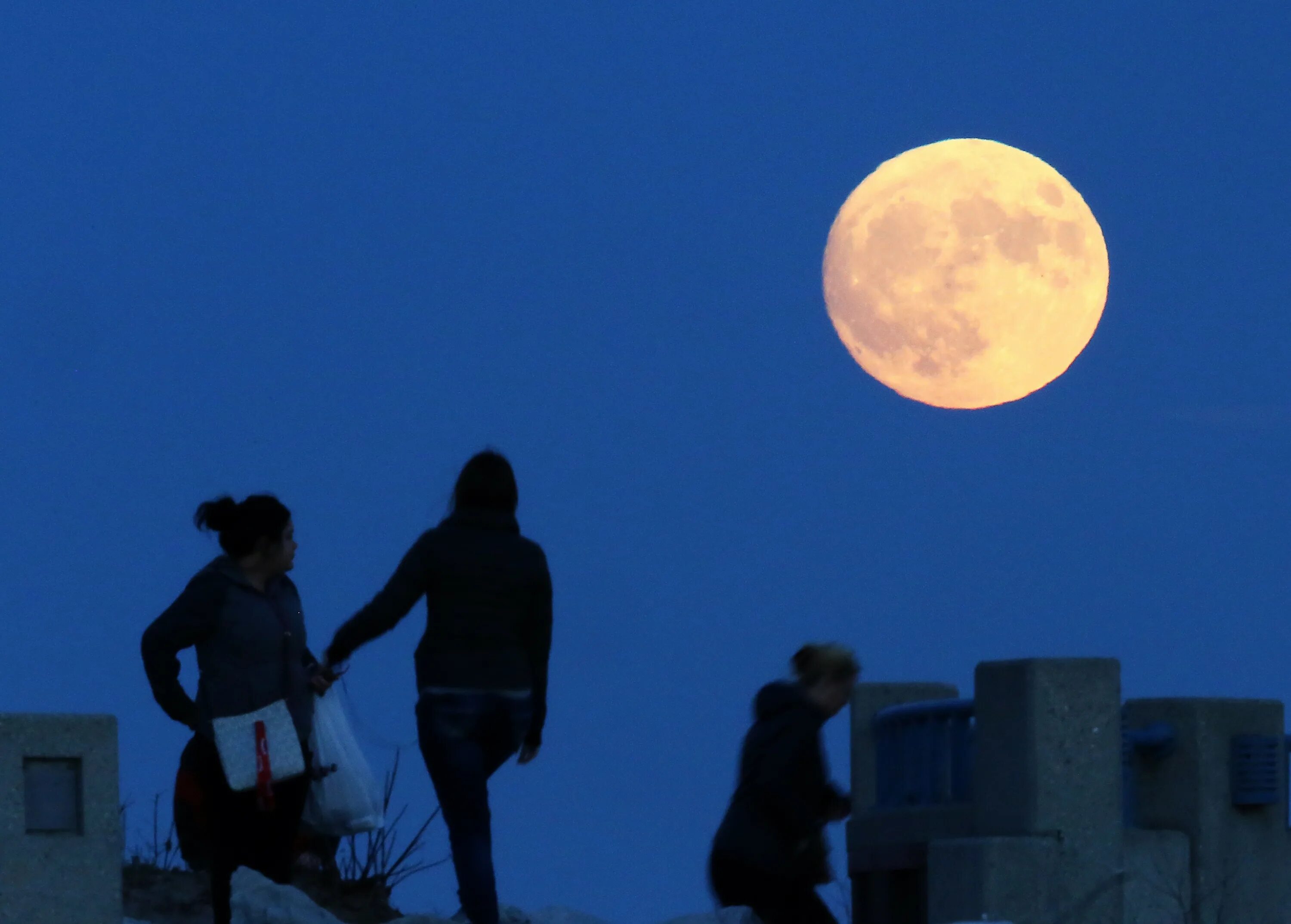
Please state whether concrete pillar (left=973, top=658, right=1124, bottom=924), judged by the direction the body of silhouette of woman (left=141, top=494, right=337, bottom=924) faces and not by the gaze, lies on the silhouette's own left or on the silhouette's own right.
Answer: on the silhouette's own left

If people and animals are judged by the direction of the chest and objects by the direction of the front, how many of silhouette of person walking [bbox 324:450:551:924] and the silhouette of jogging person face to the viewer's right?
1

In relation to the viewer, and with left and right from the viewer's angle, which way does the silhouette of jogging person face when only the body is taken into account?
facing to the right of the viewer

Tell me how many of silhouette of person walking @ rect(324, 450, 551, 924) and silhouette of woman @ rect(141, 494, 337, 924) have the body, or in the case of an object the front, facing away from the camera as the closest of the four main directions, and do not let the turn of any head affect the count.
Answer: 1

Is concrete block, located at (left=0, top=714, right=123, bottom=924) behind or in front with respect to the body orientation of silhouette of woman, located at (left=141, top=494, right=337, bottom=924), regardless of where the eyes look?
behind

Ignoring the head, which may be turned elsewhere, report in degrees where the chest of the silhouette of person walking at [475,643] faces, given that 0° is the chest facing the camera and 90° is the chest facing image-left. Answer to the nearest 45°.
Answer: approximately 180°

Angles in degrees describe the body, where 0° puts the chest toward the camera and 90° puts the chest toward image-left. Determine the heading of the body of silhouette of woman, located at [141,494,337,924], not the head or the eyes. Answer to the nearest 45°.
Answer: approximately 315°

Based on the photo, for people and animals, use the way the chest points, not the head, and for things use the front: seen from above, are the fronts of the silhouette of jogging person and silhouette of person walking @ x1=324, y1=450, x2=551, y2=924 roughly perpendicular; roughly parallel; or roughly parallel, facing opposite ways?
roughly perpendicular

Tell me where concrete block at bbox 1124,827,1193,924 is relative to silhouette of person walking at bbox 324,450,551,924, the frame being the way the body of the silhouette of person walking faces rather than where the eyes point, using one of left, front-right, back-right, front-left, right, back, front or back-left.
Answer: front-right
